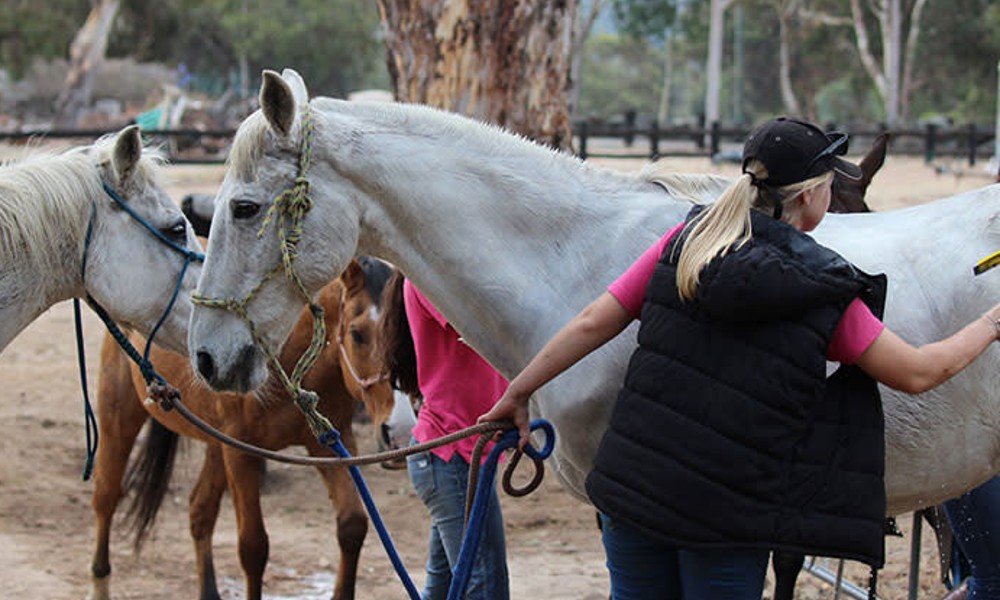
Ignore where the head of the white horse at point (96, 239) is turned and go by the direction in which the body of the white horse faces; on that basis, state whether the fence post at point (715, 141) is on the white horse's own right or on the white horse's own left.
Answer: on the white horse's own left

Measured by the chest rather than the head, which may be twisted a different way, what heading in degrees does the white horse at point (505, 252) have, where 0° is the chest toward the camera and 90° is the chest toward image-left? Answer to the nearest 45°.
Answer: approximately 90°

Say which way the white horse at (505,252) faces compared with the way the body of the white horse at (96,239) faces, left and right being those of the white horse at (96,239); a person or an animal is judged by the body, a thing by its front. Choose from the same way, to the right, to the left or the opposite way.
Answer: the opposite way

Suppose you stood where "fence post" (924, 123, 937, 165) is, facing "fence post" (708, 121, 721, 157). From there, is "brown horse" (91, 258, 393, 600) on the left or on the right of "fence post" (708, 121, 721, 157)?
left

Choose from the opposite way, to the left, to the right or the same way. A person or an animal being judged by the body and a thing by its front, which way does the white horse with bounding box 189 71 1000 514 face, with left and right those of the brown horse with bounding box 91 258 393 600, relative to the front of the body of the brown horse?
the opposite way

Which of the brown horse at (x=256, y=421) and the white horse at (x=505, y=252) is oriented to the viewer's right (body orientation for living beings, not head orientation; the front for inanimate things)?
the brown horse

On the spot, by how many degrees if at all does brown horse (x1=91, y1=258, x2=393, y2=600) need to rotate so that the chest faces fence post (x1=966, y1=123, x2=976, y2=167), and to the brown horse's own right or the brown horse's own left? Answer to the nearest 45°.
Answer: approximately 45° to the brown horse's own left

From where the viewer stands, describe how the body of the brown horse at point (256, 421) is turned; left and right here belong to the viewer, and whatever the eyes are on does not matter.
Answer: facing to the right of the viewer

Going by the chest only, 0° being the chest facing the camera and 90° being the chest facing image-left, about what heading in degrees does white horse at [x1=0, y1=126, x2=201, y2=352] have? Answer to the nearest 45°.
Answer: approximately 270°
